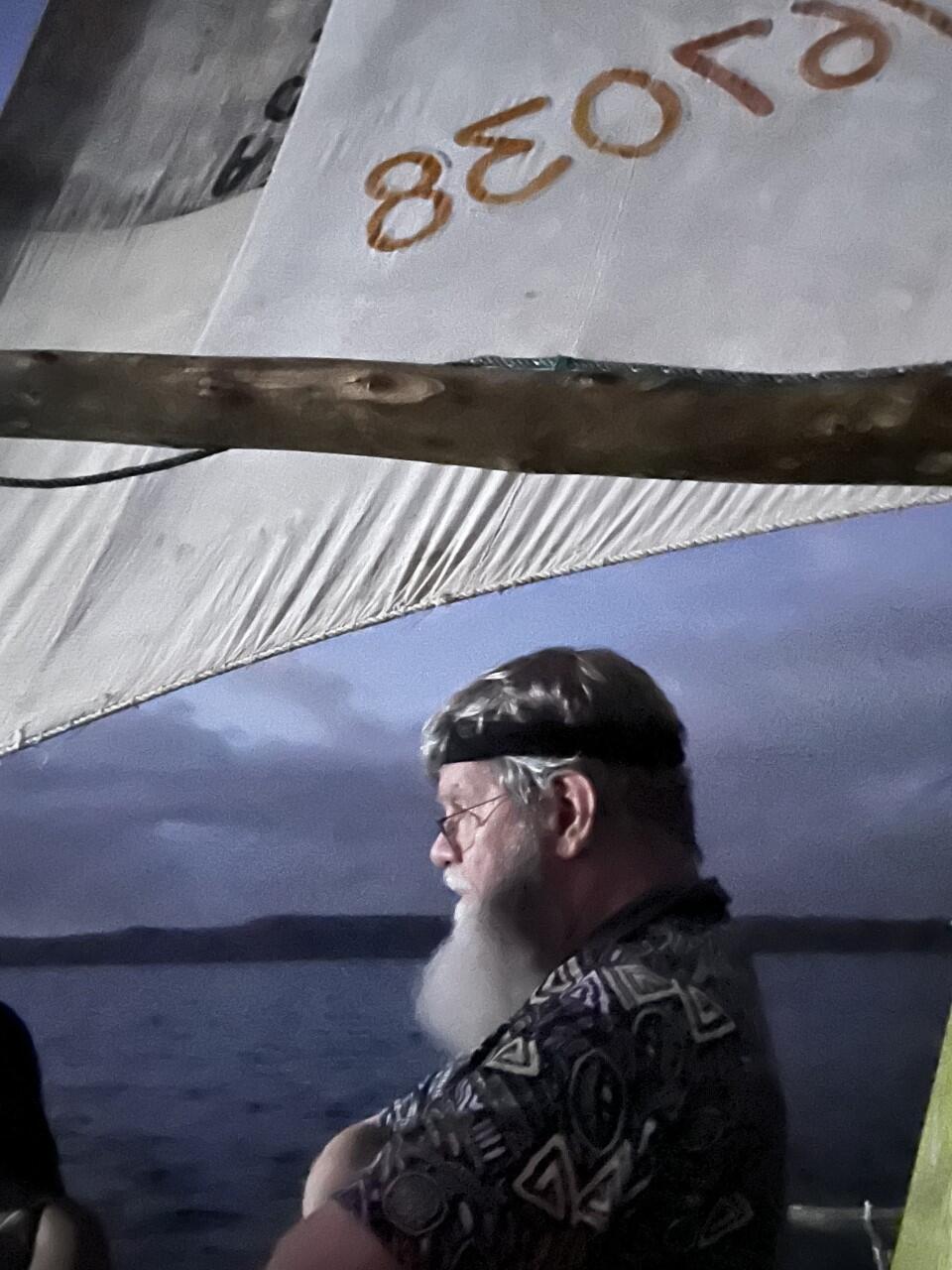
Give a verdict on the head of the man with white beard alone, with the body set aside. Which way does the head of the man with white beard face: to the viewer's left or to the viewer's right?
to the viewer's left

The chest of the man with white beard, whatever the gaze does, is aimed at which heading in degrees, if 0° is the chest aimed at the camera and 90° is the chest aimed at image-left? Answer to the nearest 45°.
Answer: approximately 90°
